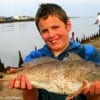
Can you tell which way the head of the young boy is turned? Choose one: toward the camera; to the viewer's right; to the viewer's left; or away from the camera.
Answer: toward the camera

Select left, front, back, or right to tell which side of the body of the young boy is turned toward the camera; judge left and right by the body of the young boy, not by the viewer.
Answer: front
